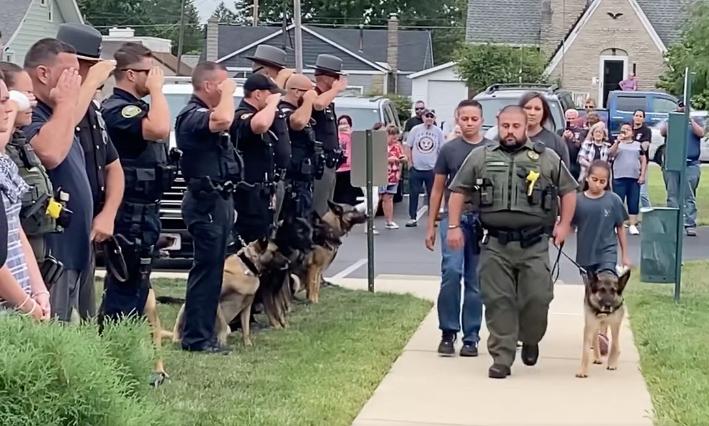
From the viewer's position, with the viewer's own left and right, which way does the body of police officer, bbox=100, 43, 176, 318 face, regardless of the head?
facing to the right of the viewer

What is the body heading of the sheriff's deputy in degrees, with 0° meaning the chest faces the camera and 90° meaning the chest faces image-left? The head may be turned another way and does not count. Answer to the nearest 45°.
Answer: approximately 0°

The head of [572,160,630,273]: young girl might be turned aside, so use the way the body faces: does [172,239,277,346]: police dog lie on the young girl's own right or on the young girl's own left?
on the young girl's own right

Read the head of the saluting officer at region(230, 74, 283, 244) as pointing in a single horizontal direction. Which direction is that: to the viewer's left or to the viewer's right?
to the viewer's right

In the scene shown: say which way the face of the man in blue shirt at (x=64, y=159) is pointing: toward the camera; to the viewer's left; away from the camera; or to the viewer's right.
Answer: to the viewer's right

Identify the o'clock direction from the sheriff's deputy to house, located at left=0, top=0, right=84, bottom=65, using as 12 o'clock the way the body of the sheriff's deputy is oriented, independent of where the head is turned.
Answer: The house is roughly at 5 o'clock from the sheriff's deputy.

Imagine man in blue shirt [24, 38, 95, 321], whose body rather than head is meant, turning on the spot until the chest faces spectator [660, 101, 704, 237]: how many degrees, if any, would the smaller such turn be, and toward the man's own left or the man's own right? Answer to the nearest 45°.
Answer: approximately 45° to the man's own left

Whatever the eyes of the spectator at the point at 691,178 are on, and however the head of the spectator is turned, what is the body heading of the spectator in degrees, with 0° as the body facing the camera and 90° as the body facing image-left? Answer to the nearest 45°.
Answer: approximately 0°

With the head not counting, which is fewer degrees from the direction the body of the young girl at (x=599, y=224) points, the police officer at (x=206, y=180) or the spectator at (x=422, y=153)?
the police officer

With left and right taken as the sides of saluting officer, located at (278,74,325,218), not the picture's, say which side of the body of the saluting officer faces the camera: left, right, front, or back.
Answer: right

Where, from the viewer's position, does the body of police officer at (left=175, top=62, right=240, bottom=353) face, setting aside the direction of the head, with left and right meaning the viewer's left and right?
facing to the right of the viewer

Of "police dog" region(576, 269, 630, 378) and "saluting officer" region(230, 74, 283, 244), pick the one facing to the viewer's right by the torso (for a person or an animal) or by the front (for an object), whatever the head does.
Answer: the saluting officer
